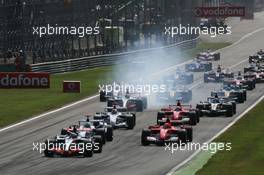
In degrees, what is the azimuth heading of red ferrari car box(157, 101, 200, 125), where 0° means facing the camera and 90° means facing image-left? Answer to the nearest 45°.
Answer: approximately 0°

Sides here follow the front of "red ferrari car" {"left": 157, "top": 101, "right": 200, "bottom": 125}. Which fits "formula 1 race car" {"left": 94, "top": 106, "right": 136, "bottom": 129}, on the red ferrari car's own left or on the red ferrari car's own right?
on the red ferrari car's own right

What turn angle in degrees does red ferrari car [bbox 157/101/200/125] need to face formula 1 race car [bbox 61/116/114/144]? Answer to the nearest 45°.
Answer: approximately 45° to its right

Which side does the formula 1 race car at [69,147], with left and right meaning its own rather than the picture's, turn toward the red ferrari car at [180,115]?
back

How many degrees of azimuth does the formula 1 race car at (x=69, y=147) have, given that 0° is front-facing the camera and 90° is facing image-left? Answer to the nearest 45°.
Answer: approximately 45°

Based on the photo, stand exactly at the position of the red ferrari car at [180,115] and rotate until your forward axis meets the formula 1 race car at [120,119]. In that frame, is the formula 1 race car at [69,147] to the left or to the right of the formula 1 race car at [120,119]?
left

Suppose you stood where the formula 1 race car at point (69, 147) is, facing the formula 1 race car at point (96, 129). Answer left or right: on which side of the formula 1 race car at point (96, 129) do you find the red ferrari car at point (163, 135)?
right
